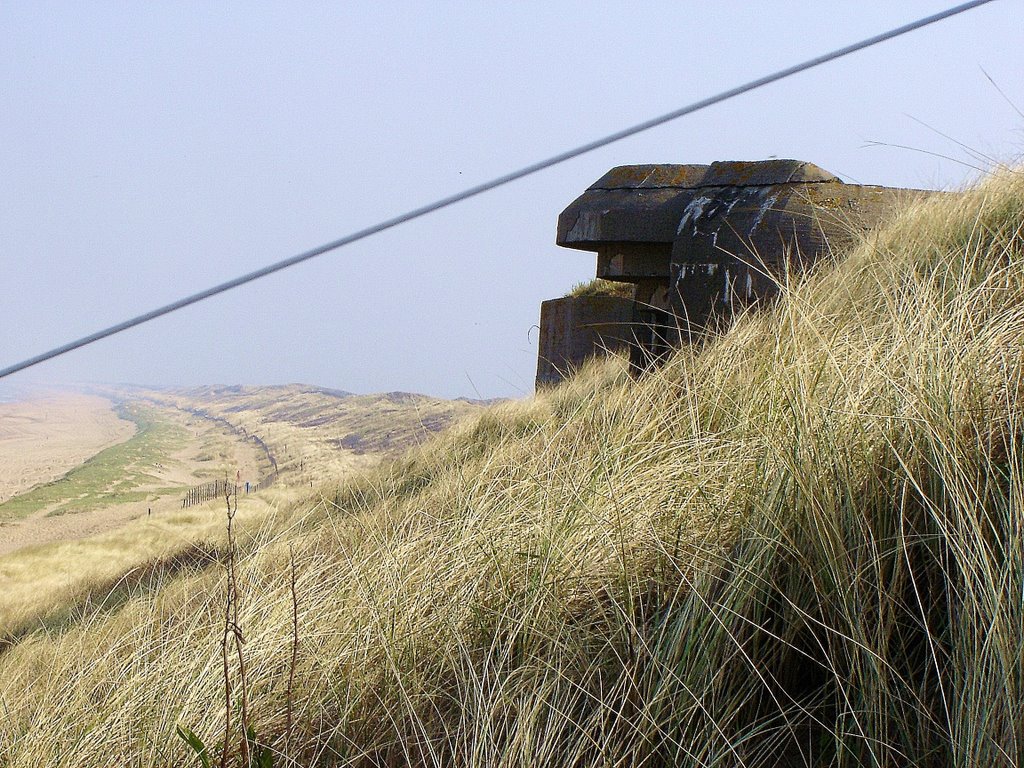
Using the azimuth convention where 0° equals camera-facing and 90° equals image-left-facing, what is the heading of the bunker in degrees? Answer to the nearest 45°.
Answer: approximately 90°
